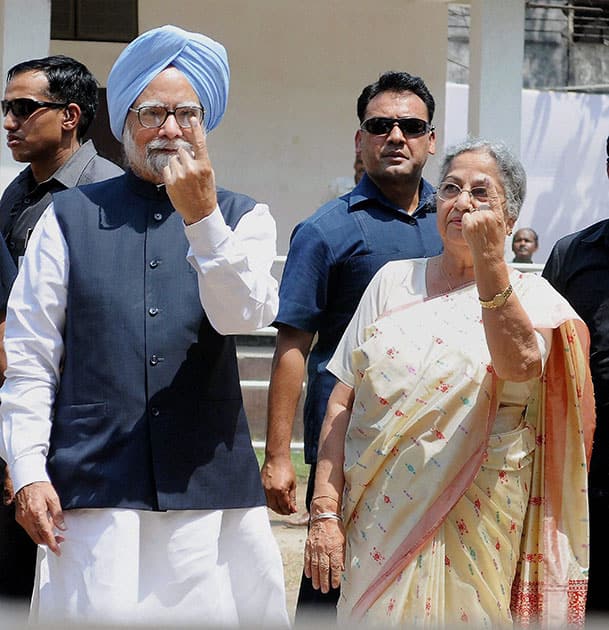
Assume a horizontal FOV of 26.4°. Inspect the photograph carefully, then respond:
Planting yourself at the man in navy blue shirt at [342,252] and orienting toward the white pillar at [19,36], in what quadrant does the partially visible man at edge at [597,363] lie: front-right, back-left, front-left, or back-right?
back-right

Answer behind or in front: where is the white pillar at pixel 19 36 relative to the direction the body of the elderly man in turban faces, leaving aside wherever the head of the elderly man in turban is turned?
behind

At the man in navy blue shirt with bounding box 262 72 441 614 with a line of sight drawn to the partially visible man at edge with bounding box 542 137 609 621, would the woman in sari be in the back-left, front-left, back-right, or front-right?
front-right

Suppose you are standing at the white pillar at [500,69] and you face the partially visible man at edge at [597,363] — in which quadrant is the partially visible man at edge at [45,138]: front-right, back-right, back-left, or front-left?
front-right

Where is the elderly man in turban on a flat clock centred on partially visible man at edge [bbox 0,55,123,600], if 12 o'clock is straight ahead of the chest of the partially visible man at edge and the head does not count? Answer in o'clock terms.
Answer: The elderly man in turban is roughly at 10 o'clock from the partially visible man at edge.

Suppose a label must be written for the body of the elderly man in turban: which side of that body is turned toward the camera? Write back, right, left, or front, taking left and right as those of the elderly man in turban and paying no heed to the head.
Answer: front

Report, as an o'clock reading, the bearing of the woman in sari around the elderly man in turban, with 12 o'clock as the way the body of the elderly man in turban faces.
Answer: The woman in sari is roughly at 9 o'clock from the elderly man in turban.

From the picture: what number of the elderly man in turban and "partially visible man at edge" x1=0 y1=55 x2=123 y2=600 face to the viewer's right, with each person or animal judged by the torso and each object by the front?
0

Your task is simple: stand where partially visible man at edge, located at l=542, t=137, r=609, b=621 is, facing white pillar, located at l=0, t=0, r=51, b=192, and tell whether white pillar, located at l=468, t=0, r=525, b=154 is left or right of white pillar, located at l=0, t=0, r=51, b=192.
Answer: right

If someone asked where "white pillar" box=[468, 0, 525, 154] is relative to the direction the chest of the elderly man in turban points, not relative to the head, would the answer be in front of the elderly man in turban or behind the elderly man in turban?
behind
